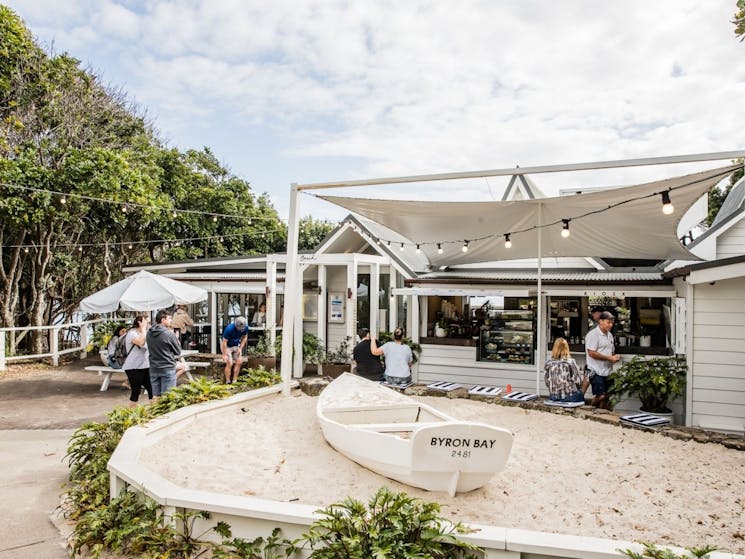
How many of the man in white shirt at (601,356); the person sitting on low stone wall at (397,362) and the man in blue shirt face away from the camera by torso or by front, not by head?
1

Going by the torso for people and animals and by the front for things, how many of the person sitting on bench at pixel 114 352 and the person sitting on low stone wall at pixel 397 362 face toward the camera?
0

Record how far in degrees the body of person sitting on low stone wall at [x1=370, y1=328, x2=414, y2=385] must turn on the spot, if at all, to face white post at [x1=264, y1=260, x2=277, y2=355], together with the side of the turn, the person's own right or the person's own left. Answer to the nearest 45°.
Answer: approximately 45° to the person's own left

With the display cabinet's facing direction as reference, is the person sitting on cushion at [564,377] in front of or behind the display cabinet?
in front

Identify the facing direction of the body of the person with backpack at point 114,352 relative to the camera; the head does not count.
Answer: to the viewer's right

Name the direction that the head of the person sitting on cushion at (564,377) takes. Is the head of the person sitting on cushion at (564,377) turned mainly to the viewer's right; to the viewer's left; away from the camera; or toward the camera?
away from the camera

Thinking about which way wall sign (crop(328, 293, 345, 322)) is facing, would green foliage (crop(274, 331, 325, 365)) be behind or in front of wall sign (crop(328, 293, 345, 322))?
in front

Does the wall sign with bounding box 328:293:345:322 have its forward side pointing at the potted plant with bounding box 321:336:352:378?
yes

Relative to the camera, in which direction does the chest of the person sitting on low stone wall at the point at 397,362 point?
away from the camera

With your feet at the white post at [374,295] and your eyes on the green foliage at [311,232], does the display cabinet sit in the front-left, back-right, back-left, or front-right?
back-right

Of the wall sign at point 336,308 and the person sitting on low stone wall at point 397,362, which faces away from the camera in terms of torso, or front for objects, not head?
the person sitting on low stone wall

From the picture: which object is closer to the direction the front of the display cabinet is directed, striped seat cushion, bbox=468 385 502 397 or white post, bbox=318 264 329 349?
the striped seat cushion

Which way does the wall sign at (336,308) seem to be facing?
toward the camera
